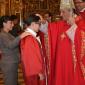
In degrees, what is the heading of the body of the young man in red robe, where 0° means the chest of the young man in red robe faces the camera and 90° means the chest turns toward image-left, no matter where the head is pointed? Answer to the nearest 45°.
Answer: approximately 270°
